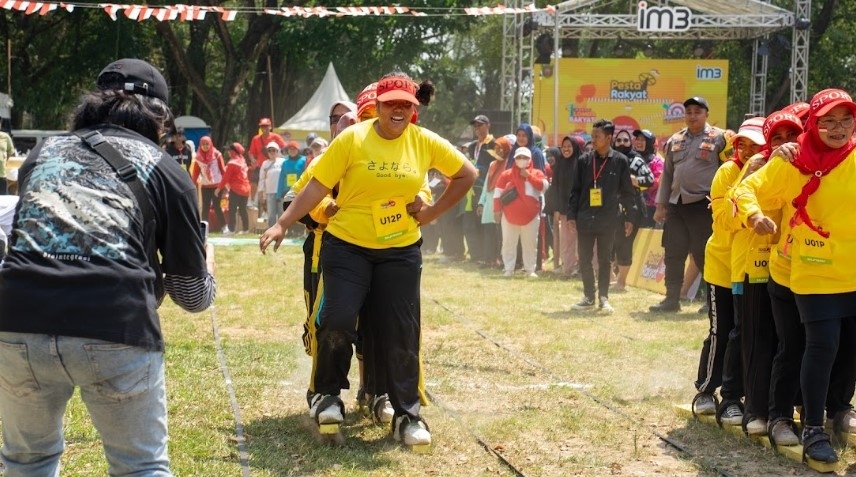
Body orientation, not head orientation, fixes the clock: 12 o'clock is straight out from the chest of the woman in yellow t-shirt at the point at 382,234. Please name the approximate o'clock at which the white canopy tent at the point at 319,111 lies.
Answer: The white canopy tent is roughly at 6 o'clock from the woman in yellow t-shirt.

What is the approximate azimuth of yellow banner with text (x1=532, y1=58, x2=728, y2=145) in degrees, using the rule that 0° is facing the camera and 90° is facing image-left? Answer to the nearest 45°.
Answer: approximately 0°

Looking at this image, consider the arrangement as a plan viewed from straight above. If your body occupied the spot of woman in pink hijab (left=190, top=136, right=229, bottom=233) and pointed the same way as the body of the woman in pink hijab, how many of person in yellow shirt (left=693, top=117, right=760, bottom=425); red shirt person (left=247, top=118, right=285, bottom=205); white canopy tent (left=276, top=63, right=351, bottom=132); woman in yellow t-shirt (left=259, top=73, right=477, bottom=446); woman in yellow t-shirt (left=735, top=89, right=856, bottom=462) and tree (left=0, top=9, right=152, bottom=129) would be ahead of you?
3

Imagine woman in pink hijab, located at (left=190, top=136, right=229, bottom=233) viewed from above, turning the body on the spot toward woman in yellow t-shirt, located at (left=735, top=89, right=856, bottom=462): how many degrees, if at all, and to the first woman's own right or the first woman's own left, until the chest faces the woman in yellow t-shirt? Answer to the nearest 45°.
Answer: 0° — they already face them

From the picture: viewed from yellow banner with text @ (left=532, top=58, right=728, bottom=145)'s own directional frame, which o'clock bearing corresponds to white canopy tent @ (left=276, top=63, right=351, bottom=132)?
The white canopy tent is roughly at 2 o'clock from the yellow banner with text.

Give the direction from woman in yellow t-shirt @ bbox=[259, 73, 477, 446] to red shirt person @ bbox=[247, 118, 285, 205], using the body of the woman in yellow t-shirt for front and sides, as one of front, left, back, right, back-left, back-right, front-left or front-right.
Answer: back

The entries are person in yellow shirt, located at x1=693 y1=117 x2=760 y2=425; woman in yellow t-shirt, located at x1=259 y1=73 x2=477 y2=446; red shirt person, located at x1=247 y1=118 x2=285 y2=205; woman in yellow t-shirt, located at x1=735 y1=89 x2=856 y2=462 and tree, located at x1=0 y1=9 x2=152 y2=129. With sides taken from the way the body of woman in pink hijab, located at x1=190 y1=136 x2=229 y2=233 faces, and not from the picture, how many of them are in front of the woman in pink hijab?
3
